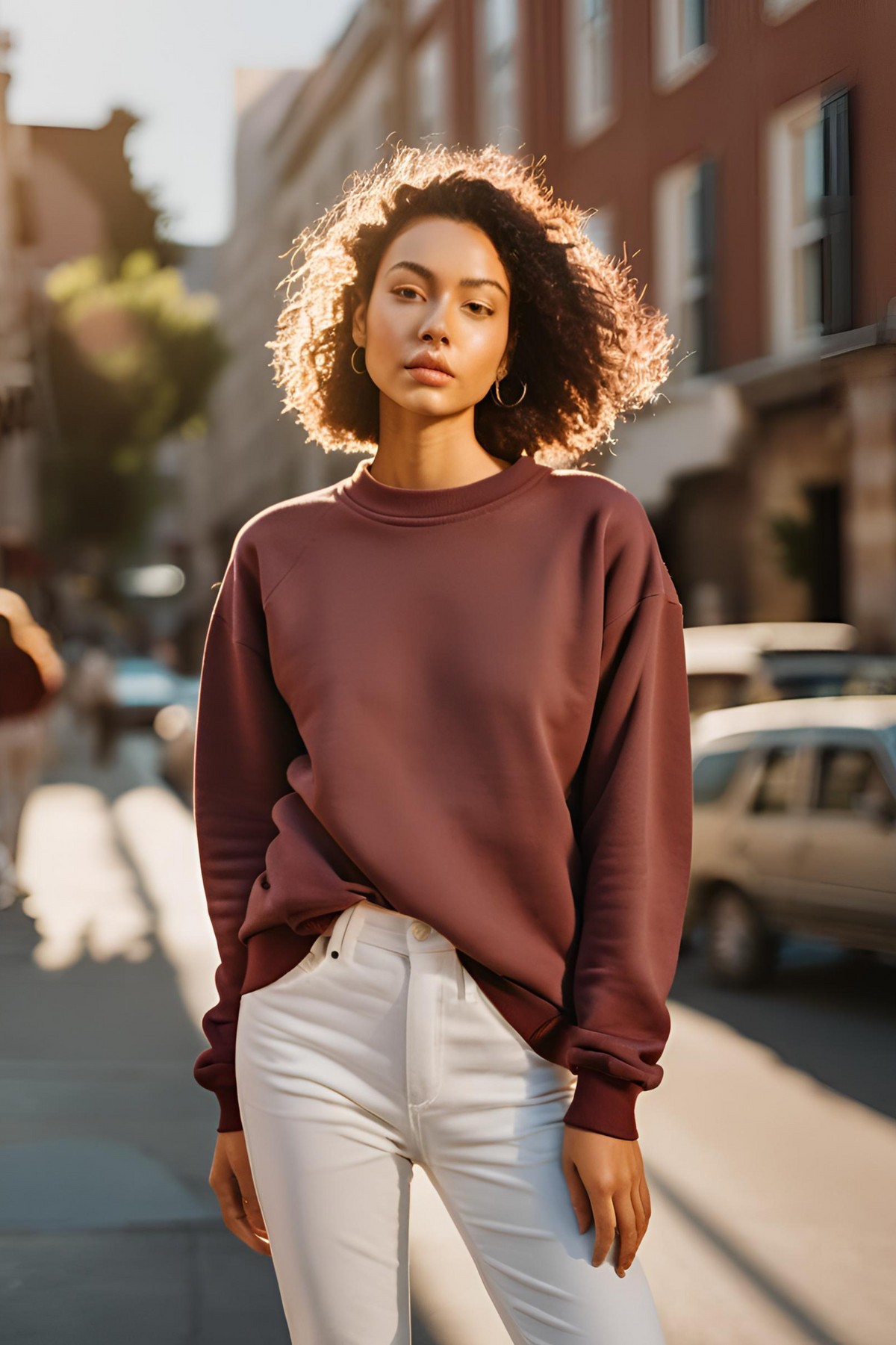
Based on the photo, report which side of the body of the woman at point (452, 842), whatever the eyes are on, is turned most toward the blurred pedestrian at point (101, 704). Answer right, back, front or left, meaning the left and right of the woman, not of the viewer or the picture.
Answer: back

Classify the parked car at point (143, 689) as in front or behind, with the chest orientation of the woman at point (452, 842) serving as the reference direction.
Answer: behind

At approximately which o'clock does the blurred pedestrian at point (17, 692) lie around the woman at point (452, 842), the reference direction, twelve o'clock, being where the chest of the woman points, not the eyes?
The blurred pedestrian is roughly at 5 o'clock from the woman.

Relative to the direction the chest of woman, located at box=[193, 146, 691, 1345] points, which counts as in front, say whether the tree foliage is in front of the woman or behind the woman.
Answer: behind

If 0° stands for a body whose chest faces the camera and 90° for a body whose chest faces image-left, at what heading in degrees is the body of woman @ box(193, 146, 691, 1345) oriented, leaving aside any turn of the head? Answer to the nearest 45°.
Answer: approximately 0°

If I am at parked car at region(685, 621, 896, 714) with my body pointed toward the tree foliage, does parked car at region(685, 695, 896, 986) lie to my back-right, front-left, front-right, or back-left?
back-left
